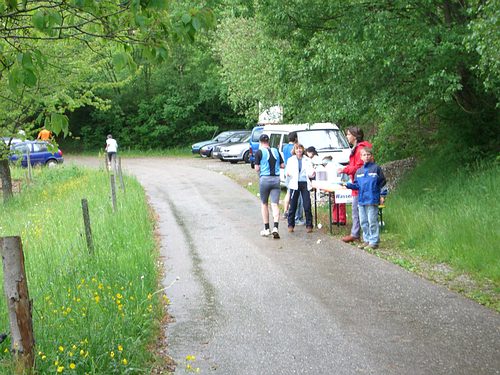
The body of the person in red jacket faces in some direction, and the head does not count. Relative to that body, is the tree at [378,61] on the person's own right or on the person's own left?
on the person's own right

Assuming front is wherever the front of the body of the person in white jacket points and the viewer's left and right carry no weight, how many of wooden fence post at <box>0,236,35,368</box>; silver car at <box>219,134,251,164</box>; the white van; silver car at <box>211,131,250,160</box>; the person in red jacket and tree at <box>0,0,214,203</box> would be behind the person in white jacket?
3

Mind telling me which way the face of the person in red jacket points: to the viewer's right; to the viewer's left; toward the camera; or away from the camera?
to the viewer's left

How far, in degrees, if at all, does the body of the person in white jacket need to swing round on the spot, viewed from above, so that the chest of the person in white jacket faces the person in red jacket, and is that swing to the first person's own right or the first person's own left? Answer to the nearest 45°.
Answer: approximately 45° to the first person's own left

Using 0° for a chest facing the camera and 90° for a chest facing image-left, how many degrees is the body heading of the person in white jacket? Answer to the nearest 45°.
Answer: approximately 0°

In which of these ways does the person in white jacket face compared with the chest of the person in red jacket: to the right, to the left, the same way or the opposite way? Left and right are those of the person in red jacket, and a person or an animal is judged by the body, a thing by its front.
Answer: to the left

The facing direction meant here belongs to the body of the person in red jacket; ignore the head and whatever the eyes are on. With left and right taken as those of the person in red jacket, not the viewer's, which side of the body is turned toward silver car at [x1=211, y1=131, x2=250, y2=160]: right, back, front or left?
right

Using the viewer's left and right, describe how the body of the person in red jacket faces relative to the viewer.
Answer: facing to the left of the viewer

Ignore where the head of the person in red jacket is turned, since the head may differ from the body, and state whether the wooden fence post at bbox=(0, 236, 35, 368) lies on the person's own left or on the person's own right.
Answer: on the person's own left
